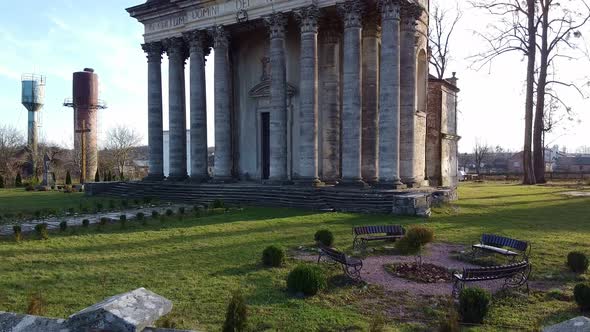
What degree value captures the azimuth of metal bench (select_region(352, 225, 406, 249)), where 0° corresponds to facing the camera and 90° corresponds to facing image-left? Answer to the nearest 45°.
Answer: approximately 315°

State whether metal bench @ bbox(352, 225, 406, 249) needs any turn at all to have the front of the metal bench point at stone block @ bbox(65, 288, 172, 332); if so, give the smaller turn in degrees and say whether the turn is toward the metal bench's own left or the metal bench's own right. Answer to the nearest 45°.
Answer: approximately 45° to the metal bench's own right

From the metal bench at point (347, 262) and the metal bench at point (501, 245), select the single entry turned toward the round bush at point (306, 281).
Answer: the metal bench at point (501, 245)

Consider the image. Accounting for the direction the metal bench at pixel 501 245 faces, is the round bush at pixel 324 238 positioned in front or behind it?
in front

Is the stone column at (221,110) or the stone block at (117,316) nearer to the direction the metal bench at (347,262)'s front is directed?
the stone column

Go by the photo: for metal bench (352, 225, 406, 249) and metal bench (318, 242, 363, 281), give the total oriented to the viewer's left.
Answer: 0

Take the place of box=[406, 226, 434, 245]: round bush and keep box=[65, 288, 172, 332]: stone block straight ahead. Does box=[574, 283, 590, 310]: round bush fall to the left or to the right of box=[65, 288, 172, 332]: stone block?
left

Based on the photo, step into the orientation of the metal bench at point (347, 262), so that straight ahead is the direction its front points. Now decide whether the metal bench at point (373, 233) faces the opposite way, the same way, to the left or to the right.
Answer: to the right

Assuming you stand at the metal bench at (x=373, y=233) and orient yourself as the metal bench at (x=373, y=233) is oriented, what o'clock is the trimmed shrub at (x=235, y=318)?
The trimmed shrub is roughly at 2 o'clock from the metal bench.

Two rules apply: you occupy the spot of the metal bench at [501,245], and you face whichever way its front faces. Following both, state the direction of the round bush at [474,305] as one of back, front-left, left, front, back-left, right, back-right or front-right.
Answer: front-left

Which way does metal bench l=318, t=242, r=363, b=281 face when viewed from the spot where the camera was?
facing away from the viewer and to the right of the viewer

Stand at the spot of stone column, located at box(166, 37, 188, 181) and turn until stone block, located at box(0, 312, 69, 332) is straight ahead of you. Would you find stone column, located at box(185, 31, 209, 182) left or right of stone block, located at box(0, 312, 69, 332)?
left

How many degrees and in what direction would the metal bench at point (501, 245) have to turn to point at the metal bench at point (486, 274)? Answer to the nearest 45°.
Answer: approximately 45° to its left

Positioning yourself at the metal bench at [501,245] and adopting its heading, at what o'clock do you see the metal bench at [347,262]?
the metal bench at [347,262] is roughly at 12 o'clock from the metal bench at [501,245].

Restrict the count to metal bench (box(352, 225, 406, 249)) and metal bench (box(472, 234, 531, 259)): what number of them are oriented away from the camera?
0

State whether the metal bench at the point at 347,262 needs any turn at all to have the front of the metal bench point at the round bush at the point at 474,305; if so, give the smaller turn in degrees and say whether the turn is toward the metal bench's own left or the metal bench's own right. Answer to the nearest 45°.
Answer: approximately 90° to the metal bench's own right

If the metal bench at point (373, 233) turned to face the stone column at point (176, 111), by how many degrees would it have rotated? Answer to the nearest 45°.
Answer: approximately 180°
